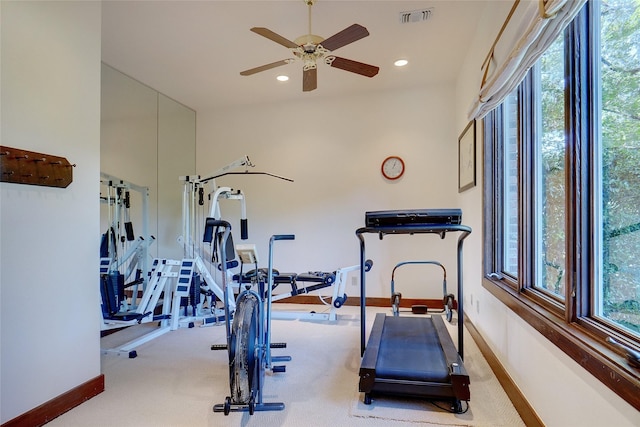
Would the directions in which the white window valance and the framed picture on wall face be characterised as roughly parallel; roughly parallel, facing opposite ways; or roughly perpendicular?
roughly parallel

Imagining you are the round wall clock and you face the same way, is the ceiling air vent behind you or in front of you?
in front

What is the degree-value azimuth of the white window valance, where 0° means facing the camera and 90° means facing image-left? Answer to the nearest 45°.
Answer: approximately 90°

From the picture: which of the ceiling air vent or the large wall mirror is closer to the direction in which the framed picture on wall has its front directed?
the large wall mirror

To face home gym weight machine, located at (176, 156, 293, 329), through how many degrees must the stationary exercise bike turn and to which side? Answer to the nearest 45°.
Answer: approximately 180°

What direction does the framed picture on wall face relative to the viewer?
to the viewer's left

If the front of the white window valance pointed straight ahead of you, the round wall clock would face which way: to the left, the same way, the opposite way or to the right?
to the left

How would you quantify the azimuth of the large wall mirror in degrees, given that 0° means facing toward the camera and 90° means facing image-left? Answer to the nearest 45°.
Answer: approximately 315°

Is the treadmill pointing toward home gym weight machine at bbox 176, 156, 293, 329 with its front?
no

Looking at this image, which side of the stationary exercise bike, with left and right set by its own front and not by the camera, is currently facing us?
front

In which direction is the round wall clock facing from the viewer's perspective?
toward the camera
